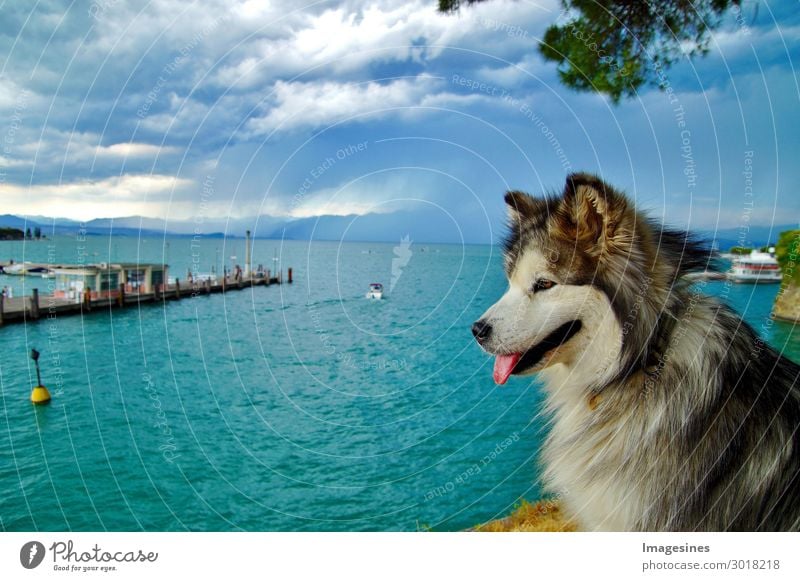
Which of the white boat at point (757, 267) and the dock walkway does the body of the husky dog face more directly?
the dock walkway

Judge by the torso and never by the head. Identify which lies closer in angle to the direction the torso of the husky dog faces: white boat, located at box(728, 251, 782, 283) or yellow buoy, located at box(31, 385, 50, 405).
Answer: the yellow buoy

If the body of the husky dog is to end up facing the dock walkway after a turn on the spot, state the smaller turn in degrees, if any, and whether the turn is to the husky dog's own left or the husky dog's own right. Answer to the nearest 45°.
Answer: approximately 45° to the husky dog's own right

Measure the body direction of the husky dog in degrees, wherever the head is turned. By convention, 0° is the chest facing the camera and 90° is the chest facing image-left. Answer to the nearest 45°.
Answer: approximately 90°

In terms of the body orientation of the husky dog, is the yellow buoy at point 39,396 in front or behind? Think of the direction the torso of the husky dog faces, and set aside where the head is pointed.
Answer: in front
